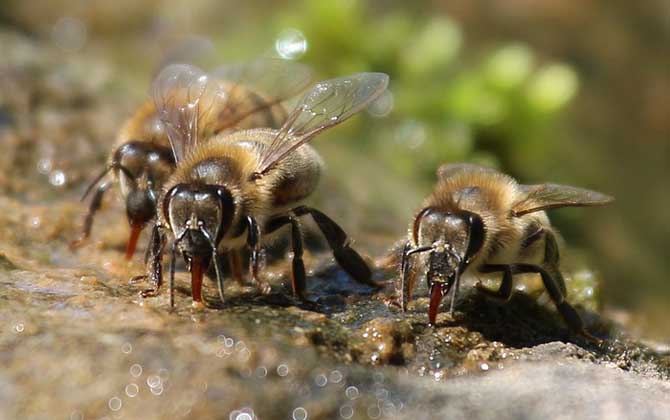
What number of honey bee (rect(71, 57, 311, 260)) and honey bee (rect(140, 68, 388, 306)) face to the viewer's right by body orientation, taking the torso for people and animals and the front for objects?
0

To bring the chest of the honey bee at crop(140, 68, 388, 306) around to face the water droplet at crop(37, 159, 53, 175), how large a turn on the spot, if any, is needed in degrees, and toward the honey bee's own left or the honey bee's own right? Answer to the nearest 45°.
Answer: approximately 90° to the honey bee's own right

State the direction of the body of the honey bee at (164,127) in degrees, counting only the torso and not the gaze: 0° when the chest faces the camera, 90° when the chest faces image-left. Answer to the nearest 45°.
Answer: approximately 45°

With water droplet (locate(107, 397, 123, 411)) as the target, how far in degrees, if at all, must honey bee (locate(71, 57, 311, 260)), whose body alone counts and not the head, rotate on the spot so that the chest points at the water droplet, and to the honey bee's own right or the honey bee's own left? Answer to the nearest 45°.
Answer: approximately 45° to the honey bee's own left

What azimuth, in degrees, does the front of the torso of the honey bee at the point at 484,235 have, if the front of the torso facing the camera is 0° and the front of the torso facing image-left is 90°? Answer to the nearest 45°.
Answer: approximately 45°

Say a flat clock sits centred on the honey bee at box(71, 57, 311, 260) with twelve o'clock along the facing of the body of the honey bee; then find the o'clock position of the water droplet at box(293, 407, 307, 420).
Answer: The water droplet is roughly at 10 o'clock from the honey bee.

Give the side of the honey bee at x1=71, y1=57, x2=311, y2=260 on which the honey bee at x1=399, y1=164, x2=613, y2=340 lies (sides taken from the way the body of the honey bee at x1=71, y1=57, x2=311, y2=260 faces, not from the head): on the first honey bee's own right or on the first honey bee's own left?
on the first honey bee's own left

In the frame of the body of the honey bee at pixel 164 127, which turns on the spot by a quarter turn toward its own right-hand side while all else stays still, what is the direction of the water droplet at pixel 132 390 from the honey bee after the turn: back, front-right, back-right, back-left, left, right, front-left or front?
back-left
